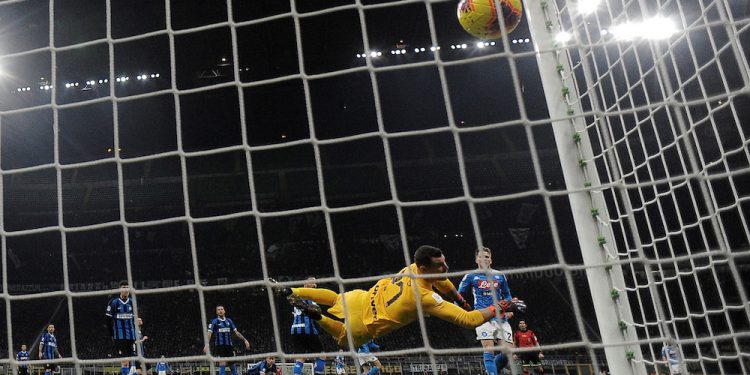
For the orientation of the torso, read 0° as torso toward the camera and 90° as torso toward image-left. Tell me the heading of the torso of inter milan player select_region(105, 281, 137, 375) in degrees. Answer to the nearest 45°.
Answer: approximately 0°

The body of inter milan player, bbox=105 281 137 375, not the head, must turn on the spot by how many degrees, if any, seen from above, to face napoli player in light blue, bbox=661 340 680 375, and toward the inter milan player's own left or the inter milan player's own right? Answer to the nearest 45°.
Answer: approximately 45° to the inter milan player's own left

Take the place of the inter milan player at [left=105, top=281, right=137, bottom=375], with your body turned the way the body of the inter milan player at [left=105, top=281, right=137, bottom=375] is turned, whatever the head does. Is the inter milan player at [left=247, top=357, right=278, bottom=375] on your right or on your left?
on your left
